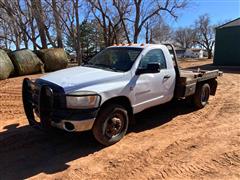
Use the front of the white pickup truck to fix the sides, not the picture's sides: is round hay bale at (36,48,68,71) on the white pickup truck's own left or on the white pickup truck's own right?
on the white pickup truck's own right

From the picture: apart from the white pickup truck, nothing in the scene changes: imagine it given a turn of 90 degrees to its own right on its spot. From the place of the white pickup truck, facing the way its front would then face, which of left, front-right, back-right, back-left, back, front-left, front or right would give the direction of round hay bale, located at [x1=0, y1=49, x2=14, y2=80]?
front

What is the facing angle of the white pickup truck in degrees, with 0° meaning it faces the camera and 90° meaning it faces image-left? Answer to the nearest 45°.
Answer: approximately 45°
